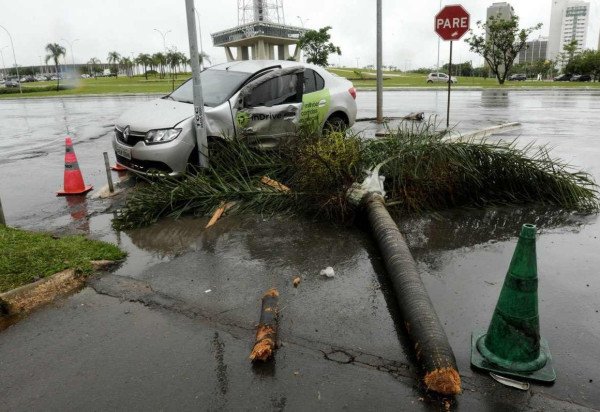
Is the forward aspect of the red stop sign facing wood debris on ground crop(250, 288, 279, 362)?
yes

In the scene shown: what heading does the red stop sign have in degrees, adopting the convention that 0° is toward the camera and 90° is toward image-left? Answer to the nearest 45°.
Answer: approximately 0°

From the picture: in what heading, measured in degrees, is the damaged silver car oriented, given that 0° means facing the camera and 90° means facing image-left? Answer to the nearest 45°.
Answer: approximately 45°

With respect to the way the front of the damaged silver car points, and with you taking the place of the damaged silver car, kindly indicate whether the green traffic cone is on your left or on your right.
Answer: on your left

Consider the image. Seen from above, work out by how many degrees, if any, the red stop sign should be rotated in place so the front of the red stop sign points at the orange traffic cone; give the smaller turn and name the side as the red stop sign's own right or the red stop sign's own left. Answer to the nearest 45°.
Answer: approximately 45° to the red stop sign's own right

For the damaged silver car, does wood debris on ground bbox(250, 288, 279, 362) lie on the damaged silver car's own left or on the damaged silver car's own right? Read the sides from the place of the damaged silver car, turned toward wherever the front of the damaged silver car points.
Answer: on the damaged silver car's own left

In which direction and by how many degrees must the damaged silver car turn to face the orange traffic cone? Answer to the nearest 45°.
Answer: approximately 45° to its right

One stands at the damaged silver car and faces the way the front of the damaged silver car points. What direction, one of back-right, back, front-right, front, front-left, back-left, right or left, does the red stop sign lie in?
back

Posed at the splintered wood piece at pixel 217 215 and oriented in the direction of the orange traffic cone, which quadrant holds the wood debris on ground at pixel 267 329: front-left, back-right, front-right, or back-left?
back-left
